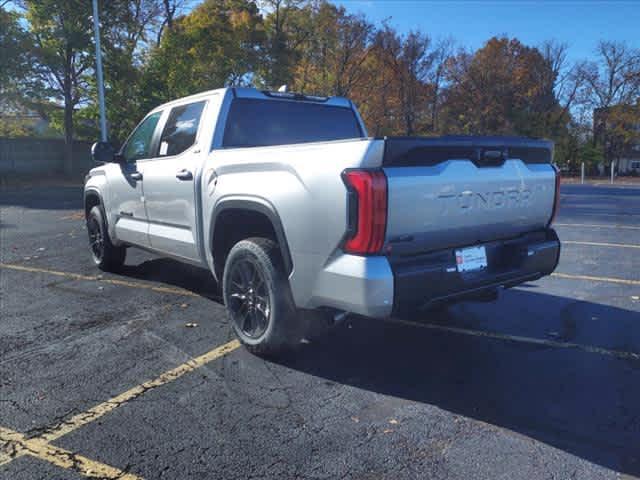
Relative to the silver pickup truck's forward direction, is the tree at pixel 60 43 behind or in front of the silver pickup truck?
in front

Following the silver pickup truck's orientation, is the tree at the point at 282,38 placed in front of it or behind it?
in front

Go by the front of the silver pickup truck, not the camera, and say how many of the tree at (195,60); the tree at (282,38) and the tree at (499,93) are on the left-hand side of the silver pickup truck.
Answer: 0

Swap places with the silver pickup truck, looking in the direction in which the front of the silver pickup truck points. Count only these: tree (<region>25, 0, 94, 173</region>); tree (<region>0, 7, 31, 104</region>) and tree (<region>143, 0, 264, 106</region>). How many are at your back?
0

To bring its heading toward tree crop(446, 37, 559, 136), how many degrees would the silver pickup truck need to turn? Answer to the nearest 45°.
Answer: approximately 45° to its right

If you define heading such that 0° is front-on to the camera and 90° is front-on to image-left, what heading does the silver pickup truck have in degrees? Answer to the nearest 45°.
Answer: approximately 135°

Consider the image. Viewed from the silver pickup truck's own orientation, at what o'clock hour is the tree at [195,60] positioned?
The tree is roughly at 1 o'clock from the silver pickup truck.

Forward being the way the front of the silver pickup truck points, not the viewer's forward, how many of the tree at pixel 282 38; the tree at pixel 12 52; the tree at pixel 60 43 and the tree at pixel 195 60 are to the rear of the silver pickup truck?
0

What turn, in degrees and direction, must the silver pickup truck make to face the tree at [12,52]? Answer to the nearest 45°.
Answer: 0° — it already faces it
